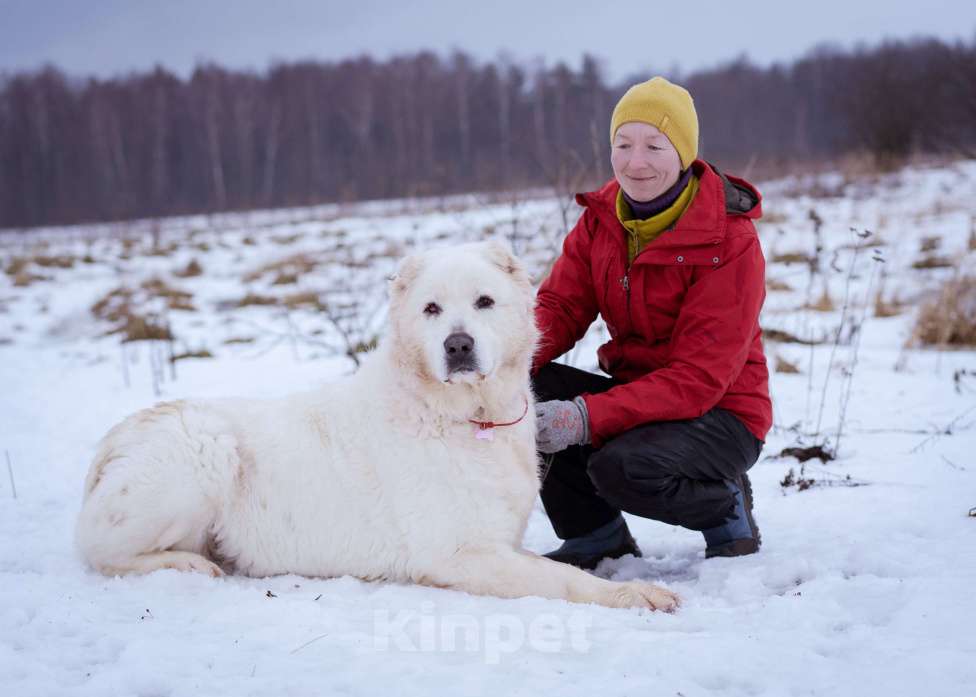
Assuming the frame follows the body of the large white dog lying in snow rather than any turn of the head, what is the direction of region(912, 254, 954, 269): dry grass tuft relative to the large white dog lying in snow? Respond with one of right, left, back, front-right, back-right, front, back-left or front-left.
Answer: front-left

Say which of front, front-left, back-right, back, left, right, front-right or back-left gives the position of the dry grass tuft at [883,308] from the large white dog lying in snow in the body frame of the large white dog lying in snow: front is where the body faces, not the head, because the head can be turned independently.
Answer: front-left

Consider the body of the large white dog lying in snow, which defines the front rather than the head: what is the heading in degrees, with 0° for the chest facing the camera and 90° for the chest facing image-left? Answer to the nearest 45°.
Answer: approximately 270°

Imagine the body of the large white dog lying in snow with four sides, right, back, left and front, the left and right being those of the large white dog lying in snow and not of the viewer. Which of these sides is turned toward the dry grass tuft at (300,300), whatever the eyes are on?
left

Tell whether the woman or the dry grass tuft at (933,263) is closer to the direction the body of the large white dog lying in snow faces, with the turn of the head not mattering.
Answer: the woman

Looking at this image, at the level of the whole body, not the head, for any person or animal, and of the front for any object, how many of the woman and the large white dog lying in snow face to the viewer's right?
1

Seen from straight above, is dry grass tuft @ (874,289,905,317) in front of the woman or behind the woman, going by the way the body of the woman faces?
behind

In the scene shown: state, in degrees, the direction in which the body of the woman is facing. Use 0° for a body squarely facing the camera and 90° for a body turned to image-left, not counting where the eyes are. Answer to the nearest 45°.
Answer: approximately 45°

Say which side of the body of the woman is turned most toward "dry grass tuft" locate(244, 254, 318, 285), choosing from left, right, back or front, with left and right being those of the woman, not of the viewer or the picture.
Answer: right

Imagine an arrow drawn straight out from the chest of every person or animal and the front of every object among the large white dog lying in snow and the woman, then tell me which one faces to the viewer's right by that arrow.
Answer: the large white dog lying in snow

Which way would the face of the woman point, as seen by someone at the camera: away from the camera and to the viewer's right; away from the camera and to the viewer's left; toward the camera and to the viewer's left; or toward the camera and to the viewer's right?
toward the camera and to the viewer's left

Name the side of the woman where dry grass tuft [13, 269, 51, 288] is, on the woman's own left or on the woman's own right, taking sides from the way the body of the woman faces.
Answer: on the woman's own right
